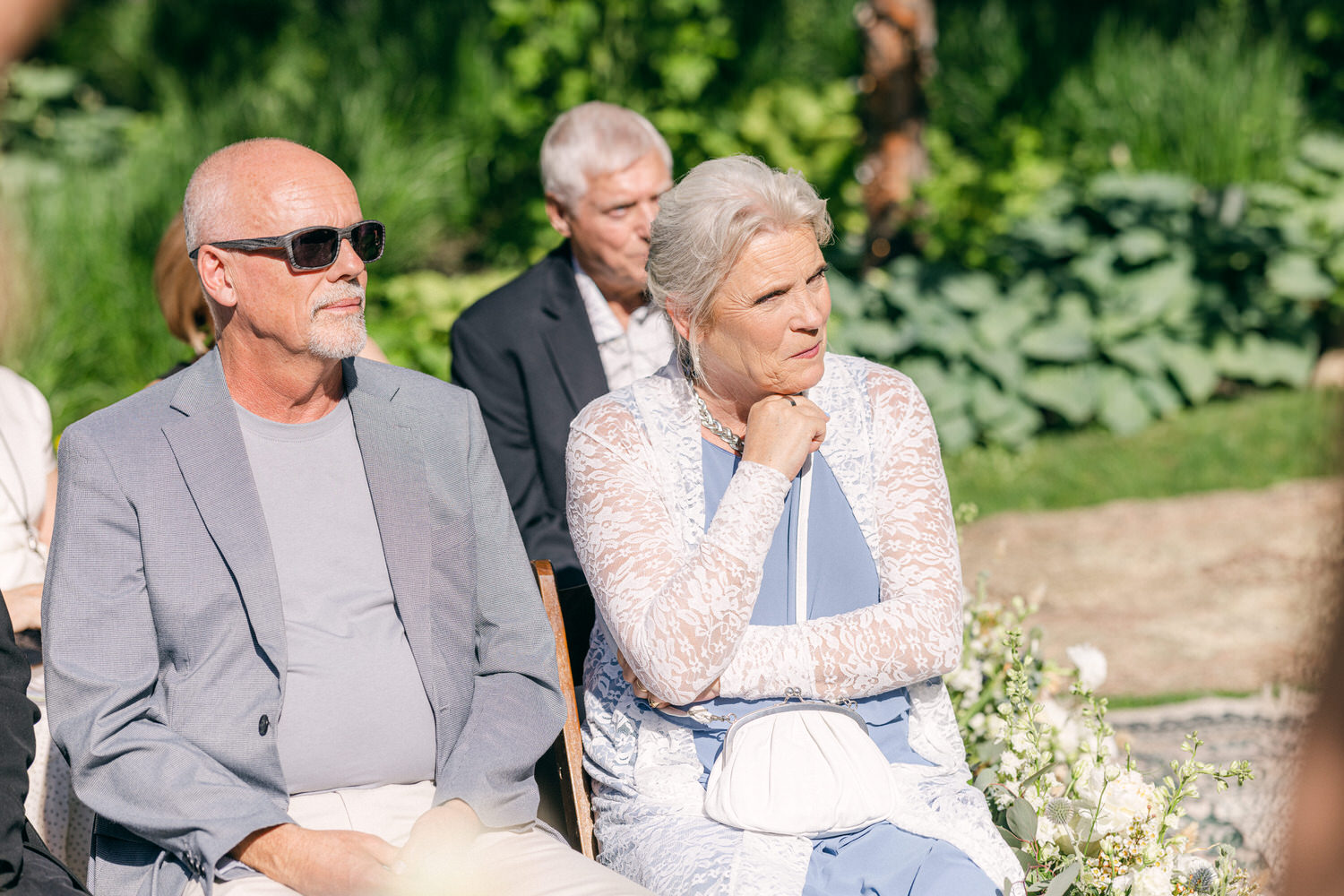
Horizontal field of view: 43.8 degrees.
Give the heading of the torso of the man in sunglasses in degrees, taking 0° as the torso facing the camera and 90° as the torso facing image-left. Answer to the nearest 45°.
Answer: approximately 315°

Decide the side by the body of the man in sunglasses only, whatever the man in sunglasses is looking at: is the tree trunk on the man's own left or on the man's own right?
on the man's own left

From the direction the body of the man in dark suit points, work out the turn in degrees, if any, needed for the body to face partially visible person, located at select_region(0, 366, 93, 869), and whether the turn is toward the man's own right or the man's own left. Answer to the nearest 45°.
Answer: approximately 90° to the man's own right

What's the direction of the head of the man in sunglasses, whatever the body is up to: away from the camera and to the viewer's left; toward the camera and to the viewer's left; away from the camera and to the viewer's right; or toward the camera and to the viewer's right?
toward the camera and to the viewer's right

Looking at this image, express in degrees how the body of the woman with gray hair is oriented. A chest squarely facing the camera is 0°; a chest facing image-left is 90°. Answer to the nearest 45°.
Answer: approximately 315°

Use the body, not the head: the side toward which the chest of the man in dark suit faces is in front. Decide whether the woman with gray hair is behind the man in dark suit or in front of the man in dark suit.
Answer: in front

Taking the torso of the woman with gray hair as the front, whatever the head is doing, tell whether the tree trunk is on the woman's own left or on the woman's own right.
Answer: on the woman's own left

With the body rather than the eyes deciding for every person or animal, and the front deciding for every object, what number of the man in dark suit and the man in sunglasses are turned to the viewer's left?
0

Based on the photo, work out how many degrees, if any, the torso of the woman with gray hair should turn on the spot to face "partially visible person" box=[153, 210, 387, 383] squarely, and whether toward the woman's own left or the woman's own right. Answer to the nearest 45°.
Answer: approximately 180°

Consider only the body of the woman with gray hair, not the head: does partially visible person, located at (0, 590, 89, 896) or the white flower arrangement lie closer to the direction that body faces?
the white flower arrangement

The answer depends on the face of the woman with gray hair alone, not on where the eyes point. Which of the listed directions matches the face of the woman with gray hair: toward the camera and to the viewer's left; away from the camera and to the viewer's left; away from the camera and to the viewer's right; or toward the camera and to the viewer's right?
toward the camera and to the viewer's right
